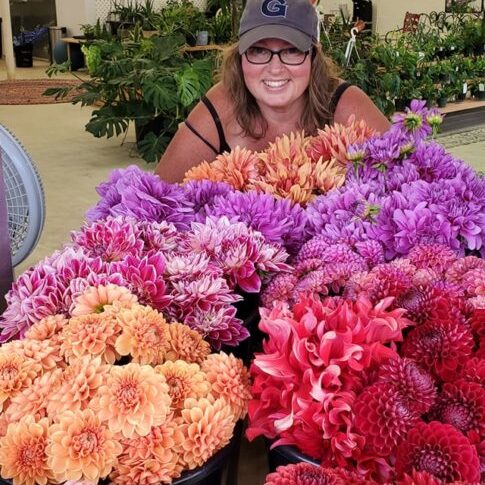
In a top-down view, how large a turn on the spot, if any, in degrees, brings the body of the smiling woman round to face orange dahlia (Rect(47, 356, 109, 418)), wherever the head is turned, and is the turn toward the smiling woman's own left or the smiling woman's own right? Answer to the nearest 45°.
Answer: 0° — they already face it

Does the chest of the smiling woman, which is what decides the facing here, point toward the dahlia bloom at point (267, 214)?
yes

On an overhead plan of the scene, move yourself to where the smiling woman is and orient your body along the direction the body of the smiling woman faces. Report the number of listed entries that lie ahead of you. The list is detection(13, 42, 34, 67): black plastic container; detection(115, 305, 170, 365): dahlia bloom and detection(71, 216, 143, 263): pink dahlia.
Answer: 2

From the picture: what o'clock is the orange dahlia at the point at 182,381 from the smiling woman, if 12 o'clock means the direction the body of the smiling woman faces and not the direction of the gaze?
The orange dahlia is roughly at 12 o'clock from the smiling woman.

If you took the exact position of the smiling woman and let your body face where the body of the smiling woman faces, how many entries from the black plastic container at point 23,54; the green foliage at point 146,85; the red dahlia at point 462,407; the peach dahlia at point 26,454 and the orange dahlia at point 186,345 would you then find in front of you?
3

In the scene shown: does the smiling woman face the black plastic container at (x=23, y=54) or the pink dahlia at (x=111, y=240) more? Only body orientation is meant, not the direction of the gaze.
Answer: the pink dahlia

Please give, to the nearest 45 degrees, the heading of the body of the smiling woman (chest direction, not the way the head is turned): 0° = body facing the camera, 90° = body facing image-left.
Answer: approximately 0°
